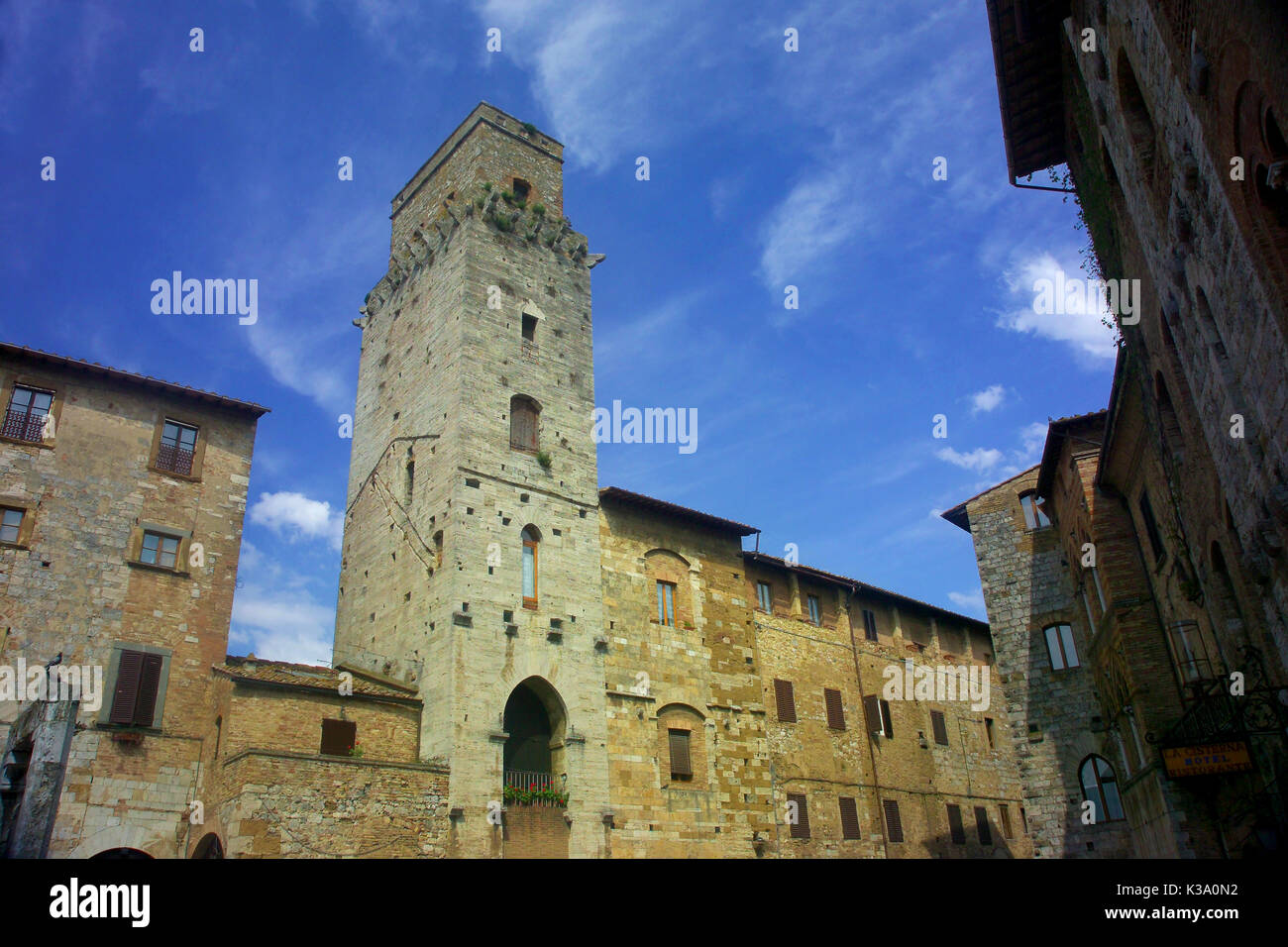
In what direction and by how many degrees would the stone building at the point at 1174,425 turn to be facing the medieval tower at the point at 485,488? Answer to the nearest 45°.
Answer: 0° — it already faces it

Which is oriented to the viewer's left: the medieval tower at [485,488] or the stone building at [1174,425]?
the stone building

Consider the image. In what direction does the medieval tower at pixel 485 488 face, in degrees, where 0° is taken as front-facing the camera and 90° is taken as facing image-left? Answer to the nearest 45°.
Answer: approximately 315°

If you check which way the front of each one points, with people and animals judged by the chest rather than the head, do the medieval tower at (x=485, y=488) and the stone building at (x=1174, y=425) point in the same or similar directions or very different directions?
very different directions

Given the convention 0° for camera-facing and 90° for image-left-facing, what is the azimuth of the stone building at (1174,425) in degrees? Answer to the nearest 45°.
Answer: approximately 90°

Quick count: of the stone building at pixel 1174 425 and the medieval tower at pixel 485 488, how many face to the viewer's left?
1

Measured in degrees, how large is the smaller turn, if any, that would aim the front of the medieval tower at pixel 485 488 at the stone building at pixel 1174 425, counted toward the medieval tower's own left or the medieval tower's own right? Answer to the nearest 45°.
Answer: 0° — it already faces it
